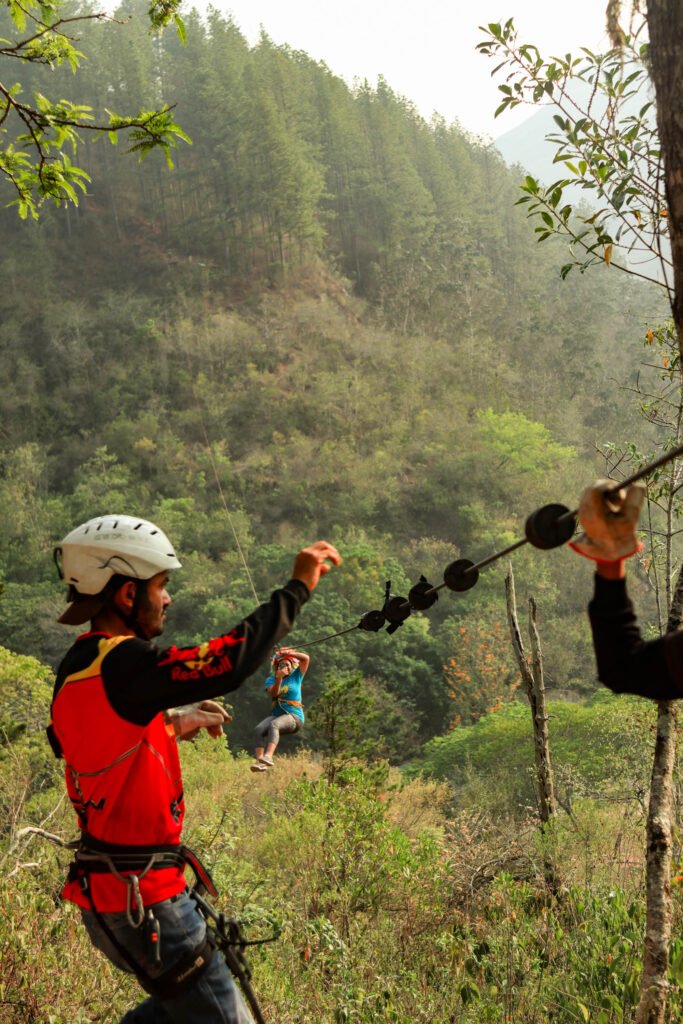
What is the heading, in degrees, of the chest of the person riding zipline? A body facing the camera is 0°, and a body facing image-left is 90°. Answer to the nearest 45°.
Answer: approximately 45°

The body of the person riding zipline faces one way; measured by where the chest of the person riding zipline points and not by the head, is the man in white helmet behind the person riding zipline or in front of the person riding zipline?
in front

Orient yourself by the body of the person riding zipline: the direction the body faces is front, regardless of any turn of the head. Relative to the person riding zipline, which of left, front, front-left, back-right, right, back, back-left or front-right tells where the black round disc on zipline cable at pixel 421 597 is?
front-left

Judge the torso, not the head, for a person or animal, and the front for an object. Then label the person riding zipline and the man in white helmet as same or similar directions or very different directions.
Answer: very different directions

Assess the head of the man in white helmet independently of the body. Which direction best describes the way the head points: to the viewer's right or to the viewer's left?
to the viewer's right

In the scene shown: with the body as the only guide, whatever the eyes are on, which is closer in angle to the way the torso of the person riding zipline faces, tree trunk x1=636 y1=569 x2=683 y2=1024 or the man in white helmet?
the man in white helmet

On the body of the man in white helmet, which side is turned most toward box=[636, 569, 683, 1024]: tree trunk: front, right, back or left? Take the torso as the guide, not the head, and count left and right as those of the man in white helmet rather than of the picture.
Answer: front

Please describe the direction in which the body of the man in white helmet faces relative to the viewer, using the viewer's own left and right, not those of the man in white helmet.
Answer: facing away from the viewer and to the right of the viewer

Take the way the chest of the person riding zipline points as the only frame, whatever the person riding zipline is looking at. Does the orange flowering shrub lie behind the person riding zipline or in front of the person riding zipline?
behind
